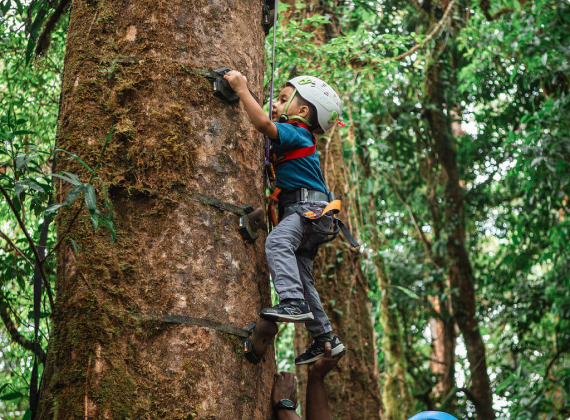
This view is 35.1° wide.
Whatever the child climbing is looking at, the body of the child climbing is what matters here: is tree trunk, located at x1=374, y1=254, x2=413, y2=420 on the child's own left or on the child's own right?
on the child's own right

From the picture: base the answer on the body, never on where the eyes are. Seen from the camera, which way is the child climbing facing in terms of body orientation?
to the viewer's left

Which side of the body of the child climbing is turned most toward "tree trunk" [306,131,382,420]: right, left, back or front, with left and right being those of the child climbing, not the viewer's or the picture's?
right
